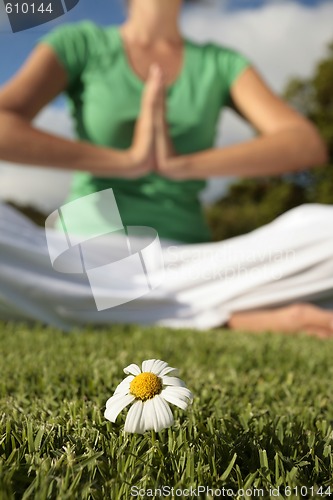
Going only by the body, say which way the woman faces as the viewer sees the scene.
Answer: toward the camera

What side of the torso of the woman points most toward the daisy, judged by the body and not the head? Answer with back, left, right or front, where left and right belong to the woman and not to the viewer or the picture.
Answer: front
